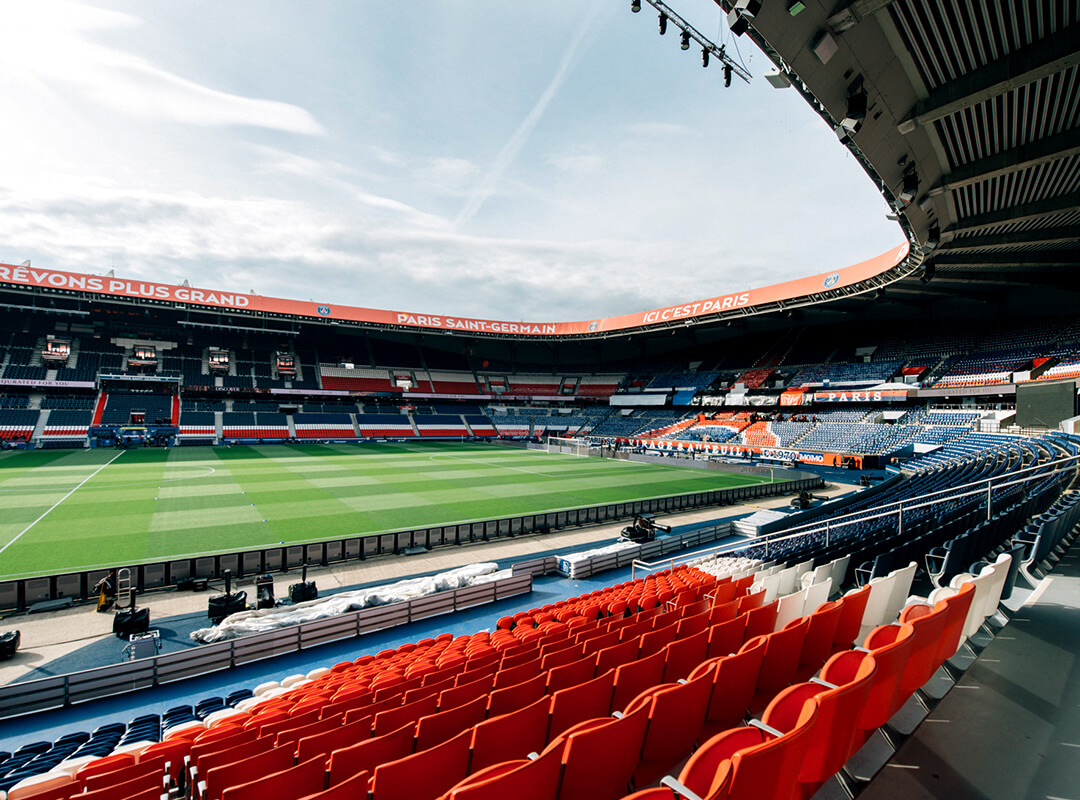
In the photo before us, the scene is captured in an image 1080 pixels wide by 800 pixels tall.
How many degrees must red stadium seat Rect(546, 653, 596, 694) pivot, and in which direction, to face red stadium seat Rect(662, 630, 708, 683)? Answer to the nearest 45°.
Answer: approximately 135° to its right

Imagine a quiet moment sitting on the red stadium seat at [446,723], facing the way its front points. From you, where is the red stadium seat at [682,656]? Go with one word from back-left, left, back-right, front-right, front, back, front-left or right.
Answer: back-right

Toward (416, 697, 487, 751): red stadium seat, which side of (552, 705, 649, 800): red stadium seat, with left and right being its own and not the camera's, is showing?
front

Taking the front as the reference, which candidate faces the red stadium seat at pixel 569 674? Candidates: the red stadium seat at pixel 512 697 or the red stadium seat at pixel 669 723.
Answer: the red stadium seat at pixel 669 723

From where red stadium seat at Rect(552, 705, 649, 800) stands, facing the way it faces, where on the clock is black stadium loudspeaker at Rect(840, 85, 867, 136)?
The black stadium loudspeaker is roughly at 3 o'clock from the red stadium seat.

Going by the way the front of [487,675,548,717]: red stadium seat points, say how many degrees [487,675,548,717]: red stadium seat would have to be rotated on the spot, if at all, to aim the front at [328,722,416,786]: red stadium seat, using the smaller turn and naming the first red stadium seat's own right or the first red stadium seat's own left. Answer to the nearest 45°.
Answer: approximately 90° to the first red stadium seat's own left

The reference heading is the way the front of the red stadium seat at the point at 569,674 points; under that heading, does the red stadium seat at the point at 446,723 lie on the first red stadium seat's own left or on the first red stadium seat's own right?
on the first red stadium seat's own left

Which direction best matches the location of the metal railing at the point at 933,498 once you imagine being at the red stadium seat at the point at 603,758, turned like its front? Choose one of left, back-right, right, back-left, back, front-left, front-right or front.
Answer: right

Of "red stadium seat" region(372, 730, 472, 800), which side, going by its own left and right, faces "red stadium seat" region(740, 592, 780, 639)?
right

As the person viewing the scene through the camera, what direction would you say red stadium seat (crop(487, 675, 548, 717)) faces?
facing away from the viewer and to the left of the viewer

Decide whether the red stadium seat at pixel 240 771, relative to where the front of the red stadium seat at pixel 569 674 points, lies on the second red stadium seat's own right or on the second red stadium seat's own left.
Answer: on the second red stadium seat's own left

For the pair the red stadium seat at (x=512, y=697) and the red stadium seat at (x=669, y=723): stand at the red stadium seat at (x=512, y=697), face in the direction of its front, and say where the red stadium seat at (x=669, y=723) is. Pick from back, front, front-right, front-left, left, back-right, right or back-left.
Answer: back

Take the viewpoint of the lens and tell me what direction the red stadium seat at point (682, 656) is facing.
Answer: facing away from the viewer and to the left of the viewer

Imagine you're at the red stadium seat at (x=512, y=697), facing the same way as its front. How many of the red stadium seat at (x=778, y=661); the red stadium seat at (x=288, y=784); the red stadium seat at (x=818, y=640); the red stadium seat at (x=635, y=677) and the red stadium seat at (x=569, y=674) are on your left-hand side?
1

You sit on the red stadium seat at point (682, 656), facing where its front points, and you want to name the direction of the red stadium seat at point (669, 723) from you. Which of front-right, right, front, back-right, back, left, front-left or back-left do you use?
back-left
